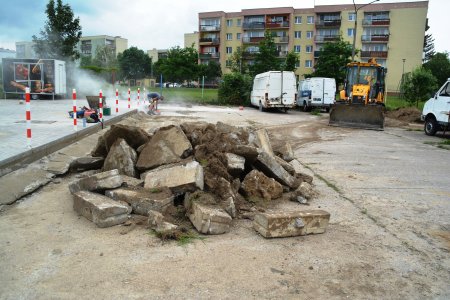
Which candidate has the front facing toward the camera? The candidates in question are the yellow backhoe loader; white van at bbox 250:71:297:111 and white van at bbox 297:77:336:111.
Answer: the yellow backhoe loader

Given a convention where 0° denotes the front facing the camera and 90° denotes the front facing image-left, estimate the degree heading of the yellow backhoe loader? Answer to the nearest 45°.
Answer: approximately 0°

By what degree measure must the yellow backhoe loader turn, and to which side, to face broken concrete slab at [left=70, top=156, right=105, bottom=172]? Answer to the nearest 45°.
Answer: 0° — it already faces it

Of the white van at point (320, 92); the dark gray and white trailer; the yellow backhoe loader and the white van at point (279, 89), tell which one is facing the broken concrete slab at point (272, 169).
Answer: the yellow backhoe loader

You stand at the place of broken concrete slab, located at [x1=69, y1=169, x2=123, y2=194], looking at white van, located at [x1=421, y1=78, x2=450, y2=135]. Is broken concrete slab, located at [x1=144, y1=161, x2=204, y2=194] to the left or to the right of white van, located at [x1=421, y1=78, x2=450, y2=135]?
right

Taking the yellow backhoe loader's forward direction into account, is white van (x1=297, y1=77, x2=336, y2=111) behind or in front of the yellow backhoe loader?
behind

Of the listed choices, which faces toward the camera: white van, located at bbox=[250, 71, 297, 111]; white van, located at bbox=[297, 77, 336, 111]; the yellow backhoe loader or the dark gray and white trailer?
the yellow backhoe loader

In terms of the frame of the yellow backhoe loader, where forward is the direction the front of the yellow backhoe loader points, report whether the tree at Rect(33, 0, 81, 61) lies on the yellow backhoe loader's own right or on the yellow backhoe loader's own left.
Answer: on the yellow backhoe loader's own right

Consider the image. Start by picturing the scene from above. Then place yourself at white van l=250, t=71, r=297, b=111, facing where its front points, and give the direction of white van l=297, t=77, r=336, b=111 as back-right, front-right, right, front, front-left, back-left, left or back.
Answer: right

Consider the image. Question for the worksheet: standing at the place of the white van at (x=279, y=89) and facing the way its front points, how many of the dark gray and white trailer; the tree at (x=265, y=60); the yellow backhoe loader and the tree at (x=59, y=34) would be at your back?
1
